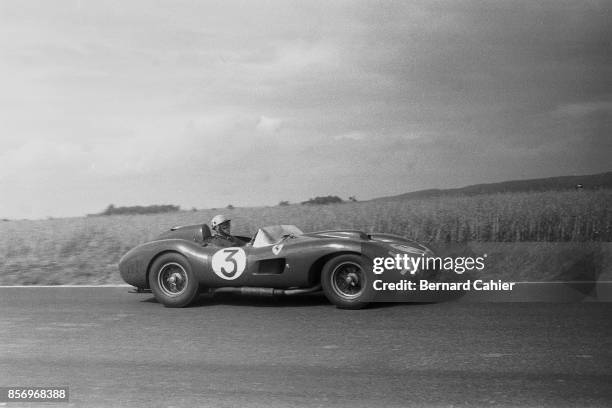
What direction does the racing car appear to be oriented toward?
to the viewer's right

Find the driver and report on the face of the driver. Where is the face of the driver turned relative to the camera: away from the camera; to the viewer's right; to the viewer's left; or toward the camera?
to the viewer's right
